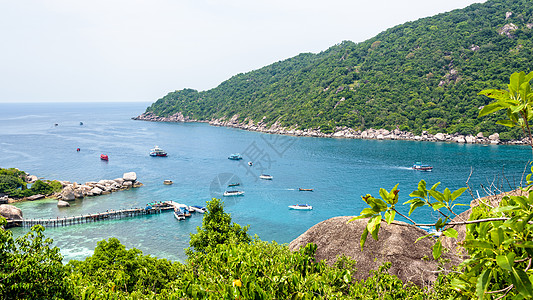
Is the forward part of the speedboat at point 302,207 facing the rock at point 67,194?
yes

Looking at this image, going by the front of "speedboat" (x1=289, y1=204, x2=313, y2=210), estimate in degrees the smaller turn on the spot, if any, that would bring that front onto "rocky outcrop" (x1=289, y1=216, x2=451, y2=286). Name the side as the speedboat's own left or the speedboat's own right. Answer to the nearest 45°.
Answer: approximately 90° to the speedboat's own left

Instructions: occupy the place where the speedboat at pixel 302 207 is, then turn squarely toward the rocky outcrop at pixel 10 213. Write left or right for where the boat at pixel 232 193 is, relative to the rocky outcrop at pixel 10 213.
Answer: right

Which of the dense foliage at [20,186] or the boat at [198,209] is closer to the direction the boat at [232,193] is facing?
the dense foliage

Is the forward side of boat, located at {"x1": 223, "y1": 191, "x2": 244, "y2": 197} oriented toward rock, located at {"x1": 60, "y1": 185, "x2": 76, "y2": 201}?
yes

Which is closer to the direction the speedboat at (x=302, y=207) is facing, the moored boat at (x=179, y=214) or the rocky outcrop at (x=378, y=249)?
the moored boat

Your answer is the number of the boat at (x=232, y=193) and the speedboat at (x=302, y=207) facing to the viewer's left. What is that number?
2

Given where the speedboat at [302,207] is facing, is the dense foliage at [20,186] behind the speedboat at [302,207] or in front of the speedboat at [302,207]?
in front

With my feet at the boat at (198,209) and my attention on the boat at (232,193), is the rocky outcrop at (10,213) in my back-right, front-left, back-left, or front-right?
back-left

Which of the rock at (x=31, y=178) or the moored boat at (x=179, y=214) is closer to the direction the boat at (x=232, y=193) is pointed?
the rock

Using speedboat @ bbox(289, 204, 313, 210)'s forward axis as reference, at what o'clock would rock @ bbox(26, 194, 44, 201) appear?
The rock is roughly at 12 o'clock from the speedboat.

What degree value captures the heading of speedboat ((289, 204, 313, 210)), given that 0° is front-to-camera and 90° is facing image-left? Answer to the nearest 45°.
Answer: approximately 90°
